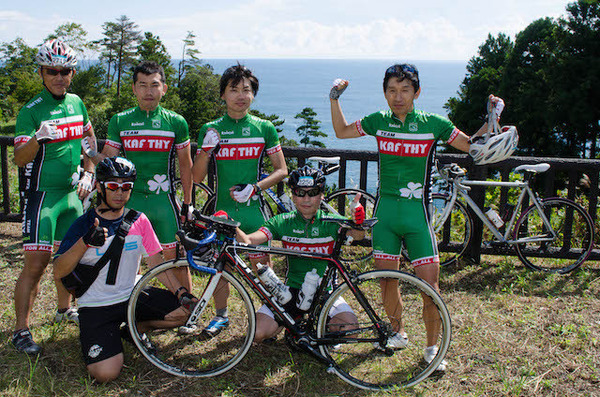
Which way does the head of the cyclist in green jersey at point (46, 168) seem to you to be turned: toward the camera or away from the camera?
toward the camera

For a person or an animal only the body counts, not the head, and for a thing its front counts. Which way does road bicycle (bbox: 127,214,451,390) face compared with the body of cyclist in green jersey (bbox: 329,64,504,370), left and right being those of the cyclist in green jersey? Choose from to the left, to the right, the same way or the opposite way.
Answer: to the right

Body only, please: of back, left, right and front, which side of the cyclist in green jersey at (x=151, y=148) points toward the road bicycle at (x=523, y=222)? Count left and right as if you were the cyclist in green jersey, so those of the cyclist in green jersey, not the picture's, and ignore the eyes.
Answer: left

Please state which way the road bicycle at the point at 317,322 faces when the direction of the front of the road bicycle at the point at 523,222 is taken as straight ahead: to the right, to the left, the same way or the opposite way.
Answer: the same way

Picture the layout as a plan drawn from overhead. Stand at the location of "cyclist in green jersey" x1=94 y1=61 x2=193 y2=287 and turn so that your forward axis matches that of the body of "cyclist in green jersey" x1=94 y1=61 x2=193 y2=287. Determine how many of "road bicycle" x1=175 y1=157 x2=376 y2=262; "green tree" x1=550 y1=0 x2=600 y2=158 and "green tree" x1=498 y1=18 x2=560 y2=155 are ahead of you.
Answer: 0

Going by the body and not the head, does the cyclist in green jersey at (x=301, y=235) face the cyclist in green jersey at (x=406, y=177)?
no

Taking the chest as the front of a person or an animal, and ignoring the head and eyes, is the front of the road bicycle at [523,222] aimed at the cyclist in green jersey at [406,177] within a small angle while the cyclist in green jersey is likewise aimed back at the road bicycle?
no

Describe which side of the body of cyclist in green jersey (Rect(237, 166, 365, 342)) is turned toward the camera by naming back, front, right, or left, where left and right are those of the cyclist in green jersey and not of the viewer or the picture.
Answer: front

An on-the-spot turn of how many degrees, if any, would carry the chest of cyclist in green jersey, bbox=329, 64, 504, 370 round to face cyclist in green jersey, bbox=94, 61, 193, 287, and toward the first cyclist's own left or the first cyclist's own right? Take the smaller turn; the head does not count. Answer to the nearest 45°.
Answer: approximately 90° to the first cyclist's own right

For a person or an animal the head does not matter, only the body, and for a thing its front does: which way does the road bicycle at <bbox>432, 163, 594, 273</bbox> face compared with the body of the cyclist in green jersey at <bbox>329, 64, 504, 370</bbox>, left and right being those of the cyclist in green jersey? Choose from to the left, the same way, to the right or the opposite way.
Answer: to the right

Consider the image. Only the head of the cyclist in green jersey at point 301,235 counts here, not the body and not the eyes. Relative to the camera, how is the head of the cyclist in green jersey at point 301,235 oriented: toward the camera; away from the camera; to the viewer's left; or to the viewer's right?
toward the camera

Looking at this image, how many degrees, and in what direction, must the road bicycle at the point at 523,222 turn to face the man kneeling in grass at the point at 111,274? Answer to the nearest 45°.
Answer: approximately 45° to its left

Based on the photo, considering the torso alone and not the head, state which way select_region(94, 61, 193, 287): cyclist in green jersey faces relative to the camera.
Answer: toward the camera

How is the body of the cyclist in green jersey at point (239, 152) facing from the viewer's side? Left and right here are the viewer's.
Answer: facing the viewer

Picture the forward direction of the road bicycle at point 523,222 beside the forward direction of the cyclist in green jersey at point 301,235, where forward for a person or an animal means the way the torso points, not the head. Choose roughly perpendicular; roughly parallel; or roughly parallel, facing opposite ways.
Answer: roughly perpendicular

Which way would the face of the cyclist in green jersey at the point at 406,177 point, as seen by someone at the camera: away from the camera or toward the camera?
toward the camera

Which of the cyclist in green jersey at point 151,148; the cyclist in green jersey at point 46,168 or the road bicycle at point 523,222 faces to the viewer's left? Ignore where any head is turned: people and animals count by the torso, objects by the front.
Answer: the road bicycle

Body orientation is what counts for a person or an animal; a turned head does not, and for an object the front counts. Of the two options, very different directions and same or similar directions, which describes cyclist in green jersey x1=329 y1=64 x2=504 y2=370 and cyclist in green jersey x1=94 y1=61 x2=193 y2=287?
same or similar directions
